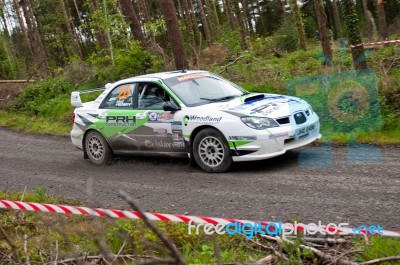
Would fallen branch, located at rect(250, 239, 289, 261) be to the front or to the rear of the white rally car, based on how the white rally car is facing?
to the front

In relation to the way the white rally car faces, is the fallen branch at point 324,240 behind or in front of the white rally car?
in front

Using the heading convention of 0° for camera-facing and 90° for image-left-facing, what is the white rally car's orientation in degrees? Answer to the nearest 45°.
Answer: approximately 315°

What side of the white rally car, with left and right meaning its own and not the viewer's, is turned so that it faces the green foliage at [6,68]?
back

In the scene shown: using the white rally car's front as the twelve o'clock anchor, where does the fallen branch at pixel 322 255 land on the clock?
The fallen branch is roughly at 1 o'clock from the white rally car.

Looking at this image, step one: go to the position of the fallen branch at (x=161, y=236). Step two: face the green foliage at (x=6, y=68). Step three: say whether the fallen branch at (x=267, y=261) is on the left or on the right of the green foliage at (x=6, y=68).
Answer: right
